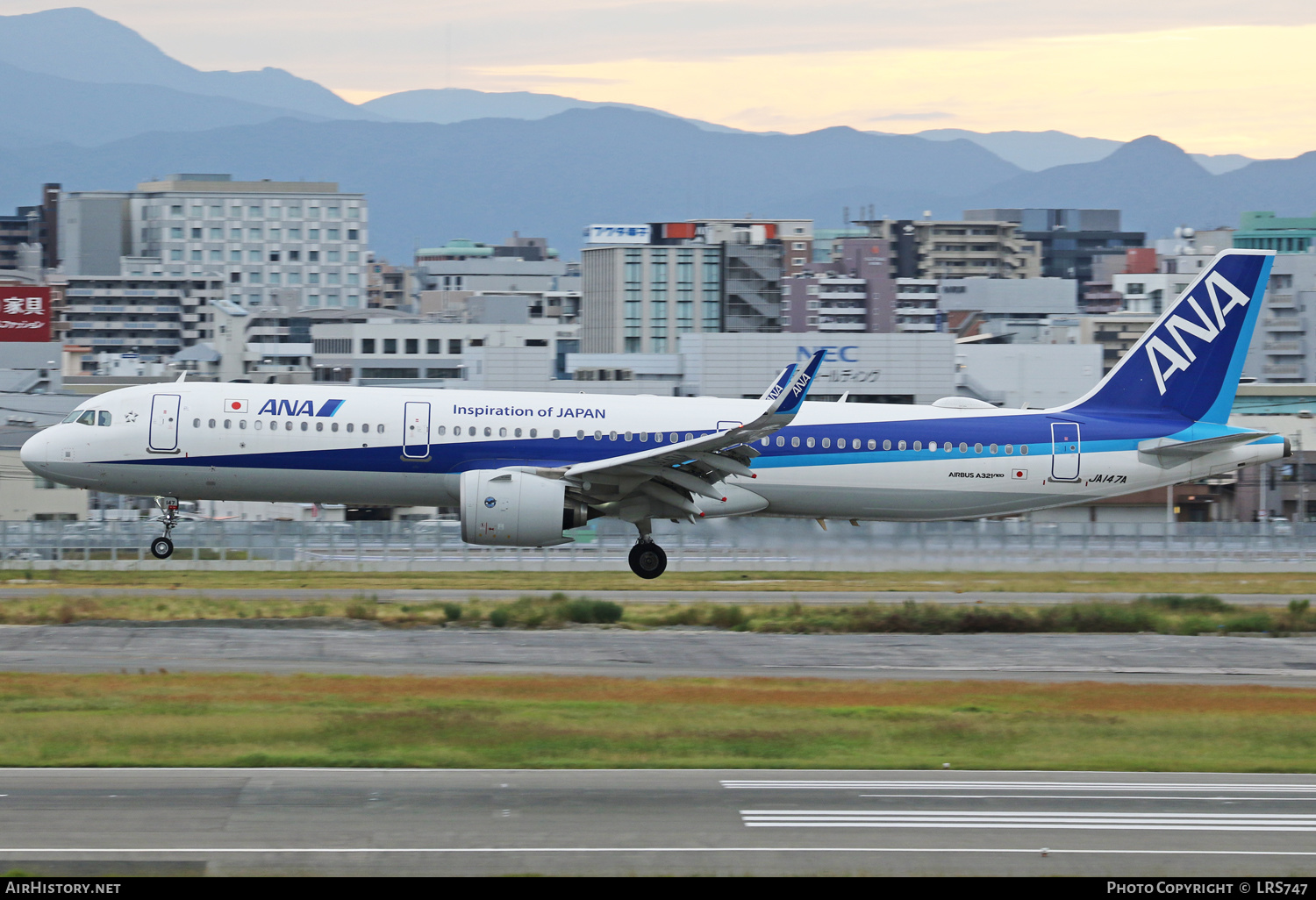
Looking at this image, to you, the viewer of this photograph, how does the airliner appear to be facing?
facing to the left of the viewer

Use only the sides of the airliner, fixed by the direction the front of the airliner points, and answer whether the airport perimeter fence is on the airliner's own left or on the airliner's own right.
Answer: on the airliner's own right
